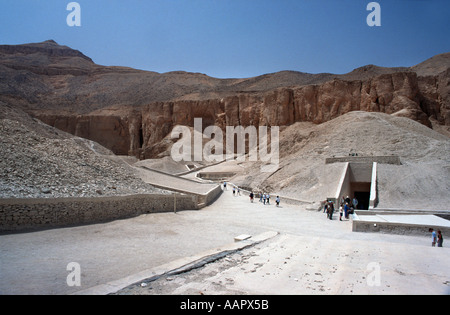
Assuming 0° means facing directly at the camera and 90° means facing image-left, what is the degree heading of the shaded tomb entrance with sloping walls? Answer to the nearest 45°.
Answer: approximately 0°
